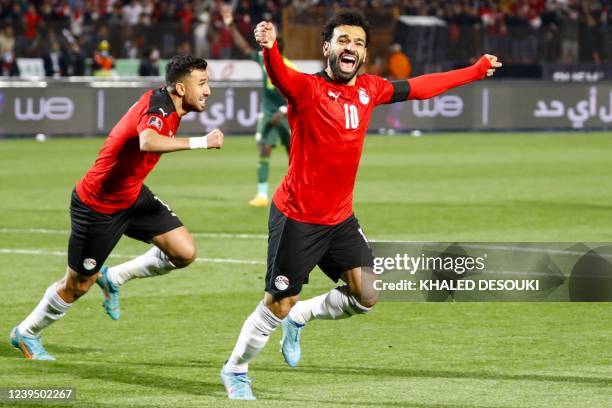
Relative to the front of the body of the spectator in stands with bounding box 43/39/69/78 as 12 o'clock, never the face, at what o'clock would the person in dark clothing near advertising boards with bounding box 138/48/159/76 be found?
the person in dark clothing near advertising boards with bounding box 138/48/159/76 is roughly at 9 o'clock from the spectator in stands with bounding box 43/39/69/78.

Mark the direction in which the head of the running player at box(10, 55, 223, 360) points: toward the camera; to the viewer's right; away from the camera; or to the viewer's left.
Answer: to the viewer's right

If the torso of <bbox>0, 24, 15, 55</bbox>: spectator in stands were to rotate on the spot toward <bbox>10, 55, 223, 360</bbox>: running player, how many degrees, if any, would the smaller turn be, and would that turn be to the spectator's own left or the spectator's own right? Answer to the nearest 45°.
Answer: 0° — they already face them

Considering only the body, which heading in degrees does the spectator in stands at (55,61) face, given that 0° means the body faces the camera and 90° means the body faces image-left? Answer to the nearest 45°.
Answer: approximately 0°

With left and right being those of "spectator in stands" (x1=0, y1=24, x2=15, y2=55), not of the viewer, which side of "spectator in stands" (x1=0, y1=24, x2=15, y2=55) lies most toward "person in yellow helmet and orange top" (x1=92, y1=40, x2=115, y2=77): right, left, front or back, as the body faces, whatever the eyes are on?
left

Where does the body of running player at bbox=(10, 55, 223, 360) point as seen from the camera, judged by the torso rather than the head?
to the viewer's right

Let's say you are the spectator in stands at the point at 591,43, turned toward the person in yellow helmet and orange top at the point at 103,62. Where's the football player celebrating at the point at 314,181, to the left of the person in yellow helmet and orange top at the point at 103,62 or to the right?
left

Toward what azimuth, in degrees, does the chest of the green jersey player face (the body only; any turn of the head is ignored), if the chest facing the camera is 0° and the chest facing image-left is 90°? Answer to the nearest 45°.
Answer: approximately 45°

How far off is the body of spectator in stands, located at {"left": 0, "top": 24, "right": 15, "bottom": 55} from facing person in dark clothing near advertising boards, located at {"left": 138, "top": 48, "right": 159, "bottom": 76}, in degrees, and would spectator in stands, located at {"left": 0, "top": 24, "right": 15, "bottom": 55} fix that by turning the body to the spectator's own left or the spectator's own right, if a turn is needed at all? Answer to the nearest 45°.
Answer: approximately 90° to the spectator's own left

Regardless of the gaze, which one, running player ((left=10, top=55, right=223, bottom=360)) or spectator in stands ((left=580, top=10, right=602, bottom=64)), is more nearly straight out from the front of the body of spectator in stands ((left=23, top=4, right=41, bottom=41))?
the running player
